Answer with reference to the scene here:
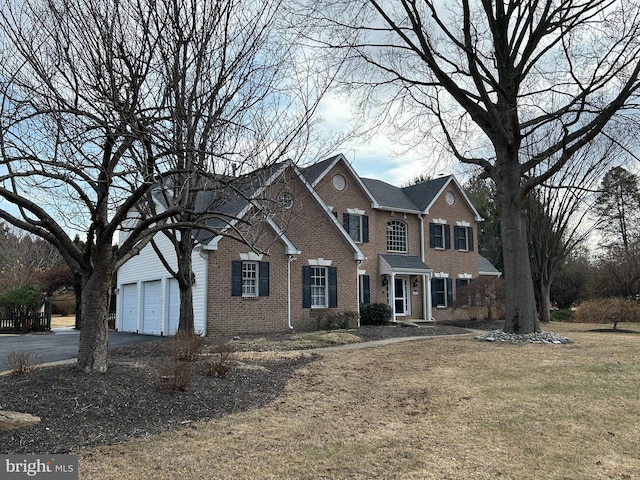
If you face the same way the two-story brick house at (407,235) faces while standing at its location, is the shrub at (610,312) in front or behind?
in front

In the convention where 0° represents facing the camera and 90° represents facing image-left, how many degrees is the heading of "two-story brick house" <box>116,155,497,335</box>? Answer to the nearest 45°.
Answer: approximately 315°

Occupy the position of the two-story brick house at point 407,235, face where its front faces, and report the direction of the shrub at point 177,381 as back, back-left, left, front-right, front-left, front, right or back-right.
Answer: front-right

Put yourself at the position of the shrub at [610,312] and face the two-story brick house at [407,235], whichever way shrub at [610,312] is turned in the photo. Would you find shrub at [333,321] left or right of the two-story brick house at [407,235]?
left

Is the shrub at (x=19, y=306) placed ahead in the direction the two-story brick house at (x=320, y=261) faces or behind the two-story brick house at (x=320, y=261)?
behind

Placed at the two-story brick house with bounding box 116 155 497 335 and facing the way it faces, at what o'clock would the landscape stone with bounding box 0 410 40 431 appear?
The landscape stone is roughly at 2 o'clock from the two-story brick house.
